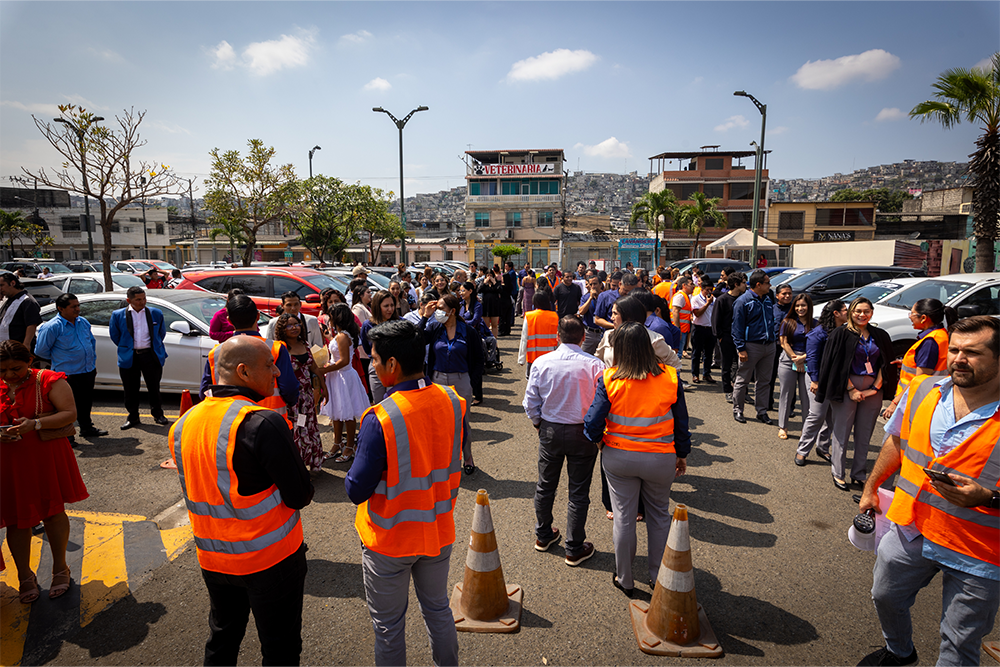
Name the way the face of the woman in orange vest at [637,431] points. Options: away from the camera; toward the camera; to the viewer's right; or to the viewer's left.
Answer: away from the camera

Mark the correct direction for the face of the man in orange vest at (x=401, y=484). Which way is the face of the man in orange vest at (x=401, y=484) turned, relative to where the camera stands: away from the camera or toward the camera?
away from the camera

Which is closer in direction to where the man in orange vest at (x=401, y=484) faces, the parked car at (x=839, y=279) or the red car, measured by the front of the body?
the red car

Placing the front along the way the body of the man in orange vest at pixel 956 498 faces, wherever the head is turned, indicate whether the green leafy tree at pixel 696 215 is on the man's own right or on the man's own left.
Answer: on the man's own right

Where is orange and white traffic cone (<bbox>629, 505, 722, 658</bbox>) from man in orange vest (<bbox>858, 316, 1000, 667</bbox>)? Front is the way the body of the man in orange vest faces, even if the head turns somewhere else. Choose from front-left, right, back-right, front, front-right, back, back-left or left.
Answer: front-right

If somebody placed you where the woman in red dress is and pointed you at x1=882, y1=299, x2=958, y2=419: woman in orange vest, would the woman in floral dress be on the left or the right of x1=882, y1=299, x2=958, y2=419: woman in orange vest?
left

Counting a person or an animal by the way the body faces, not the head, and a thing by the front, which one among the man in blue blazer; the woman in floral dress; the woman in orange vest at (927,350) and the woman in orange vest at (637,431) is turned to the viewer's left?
the woman in orange vest at (927,350)

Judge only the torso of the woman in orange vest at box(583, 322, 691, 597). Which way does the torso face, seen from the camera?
away from the camera

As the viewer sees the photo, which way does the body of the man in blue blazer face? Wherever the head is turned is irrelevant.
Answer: toward the camera

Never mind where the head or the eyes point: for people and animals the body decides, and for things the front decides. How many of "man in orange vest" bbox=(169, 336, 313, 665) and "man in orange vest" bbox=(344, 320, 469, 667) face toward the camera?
0

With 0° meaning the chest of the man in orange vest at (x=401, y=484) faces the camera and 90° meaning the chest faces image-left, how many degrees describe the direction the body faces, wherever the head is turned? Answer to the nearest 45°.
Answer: approximately 135°
